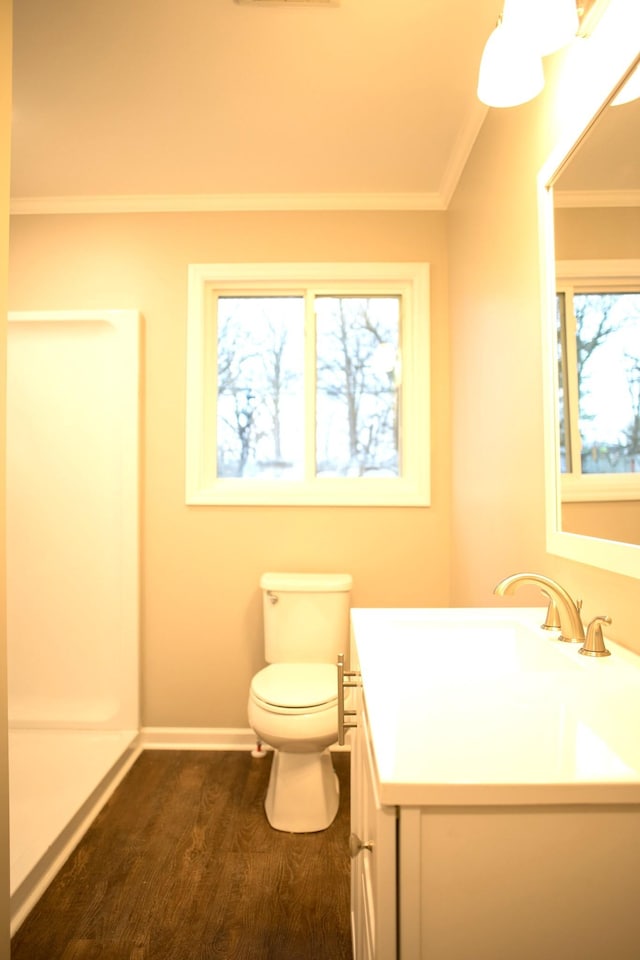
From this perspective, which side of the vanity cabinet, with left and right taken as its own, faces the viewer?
left

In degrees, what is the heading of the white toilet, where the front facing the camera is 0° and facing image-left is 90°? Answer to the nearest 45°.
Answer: approximately 0°

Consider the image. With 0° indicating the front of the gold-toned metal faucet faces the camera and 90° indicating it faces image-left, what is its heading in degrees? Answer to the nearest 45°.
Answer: approximately 90°

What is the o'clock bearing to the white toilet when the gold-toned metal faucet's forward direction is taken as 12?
The white toilet is roughly at 1 o'clock from the gold-toned metal faucet.

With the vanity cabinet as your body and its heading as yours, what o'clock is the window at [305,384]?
The window is roughly at 2 o'clock from the vanity cabinet.
